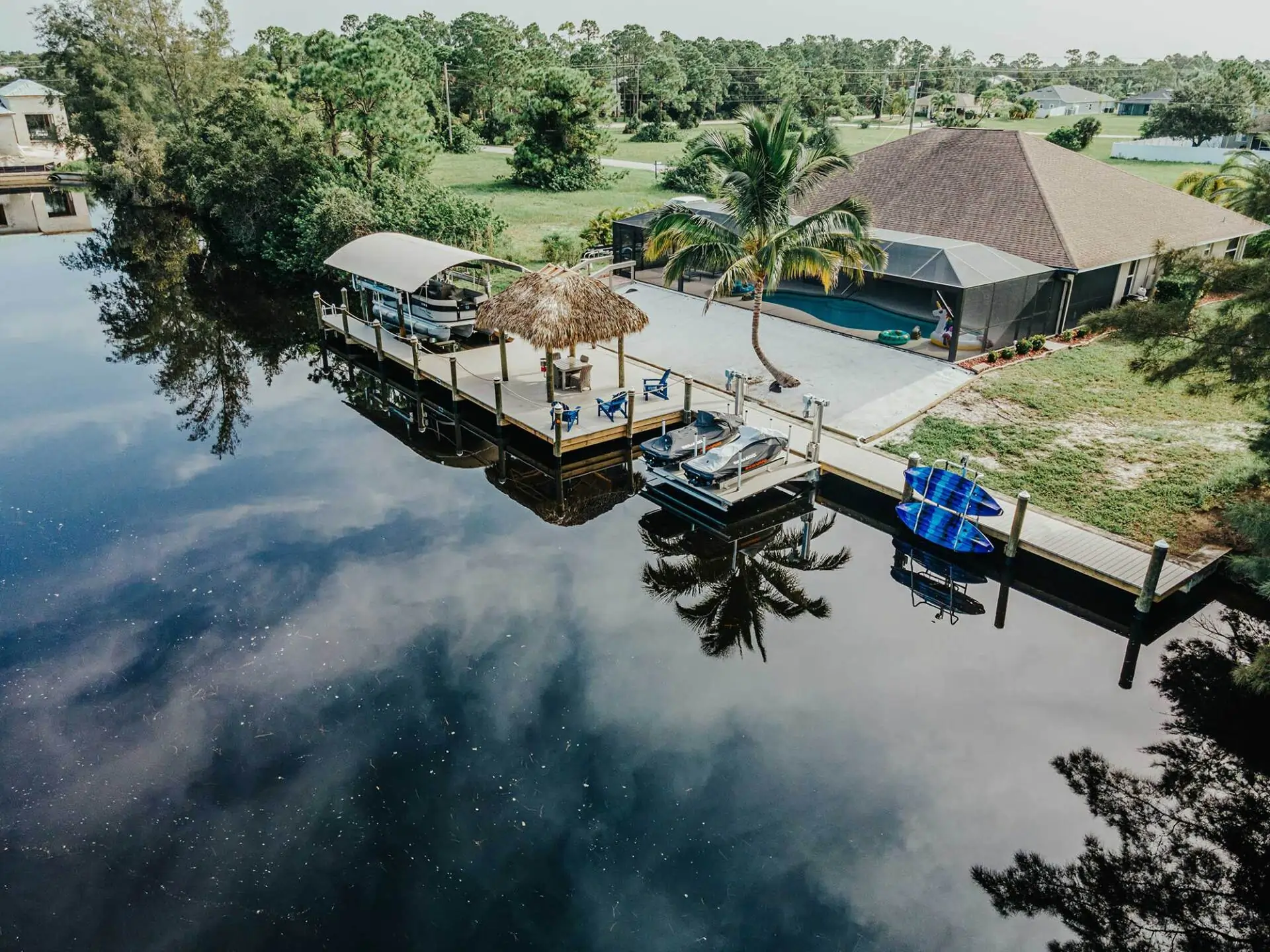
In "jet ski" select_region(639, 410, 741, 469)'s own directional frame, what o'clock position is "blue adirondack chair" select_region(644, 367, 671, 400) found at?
The blue adirondack chair is roughly at 10 o'clock from the jet ski.

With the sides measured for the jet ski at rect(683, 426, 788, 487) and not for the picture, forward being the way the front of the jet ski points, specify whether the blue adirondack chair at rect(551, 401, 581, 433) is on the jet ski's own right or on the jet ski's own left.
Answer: on the jet ski's own left

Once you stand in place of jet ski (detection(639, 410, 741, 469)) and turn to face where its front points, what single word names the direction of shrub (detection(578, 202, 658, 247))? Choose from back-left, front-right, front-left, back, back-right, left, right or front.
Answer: front-left

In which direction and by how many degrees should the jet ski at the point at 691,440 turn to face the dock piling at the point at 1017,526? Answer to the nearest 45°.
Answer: approximately 90° to its right

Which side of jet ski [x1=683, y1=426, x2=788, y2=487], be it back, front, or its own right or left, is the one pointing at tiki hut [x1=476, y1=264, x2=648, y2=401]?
left

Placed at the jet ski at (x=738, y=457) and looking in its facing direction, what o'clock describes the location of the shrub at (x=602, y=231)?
The shrub is roughly at 10 o'clock from the jet ski.

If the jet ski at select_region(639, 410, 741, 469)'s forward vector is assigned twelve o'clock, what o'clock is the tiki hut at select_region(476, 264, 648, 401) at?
The tiki hut is roughly at 9 o'clock from the jet ski.

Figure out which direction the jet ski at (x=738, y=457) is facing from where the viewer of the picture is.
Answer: facing away from the viewer and to the right of the viewer
